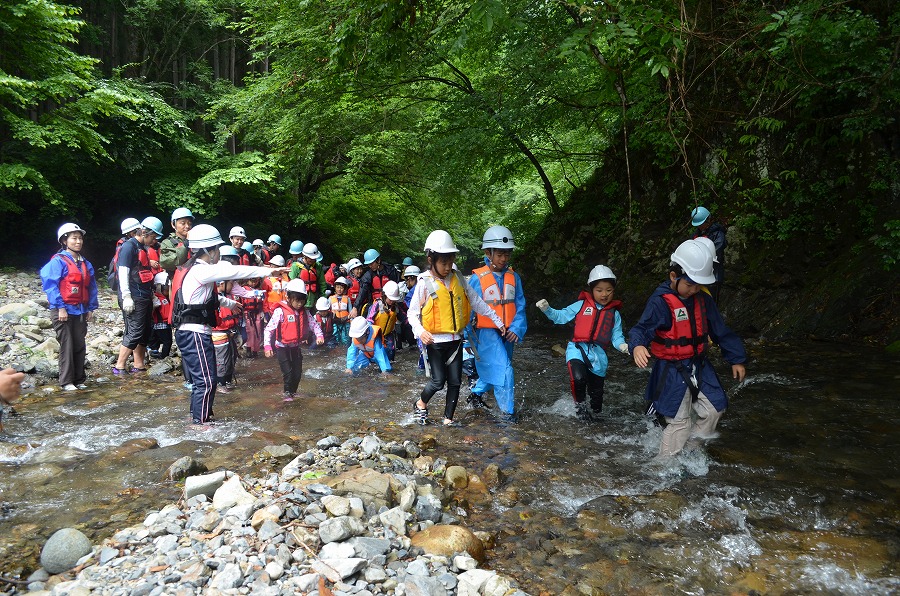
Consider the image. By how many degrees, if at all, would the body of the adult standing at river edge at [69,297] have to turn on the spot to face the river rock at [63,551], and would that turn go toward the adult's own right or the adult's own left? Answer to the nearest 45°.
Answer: approximately 45° to the adult's own right

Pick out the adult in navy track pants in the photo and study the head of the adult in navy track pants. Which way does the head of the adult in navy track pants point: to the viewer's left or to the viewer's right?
to the viewer's right

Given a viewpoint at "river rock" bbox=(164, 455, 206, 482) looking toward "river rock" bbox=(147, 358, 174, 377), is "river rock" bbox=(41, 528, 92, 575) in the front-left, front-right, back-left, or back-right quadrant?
back-left

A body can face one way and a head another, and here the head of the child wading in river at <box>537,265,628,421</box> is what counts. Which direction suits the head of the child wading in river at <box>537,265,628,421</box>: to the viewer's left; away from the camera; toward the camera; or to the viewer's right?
toward the camera

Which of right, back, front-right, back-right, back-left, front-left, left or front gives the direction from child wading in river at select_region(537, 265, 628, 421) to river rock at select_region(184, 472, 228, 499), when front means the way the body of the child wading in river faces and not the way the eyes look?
front-right

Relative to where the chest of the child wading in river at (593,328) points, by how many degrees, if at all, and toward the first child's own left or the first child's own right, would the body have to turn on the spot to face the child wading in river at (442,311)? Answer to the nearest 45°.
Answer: approximately 90° to the first child's own right

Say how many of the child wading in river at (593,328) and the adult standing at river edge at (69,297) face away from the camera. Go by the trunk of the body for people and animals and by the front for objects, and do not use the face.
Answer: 0

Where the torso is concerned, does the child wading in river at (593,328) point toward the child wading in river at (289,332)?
no

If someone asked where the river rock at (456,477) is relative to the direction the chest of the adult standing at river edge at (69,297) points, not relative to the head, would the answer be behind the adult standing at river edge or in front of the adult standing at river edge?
in front

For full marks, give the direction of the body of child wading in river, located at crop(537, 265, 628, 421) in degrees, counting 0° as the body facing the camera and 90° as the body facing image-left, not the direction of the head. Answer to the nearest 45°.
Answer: approximately 0°

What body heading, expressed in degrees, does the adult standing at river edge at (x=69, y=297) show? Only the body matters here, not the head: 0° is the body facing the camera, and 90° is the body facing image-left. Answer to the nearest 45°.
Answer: approximately 315°
